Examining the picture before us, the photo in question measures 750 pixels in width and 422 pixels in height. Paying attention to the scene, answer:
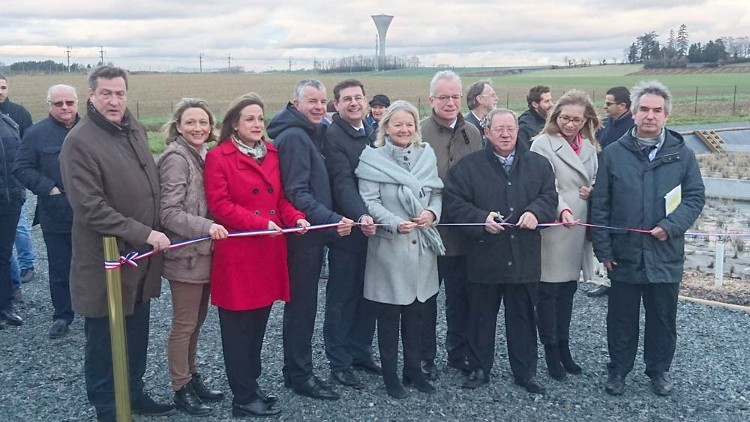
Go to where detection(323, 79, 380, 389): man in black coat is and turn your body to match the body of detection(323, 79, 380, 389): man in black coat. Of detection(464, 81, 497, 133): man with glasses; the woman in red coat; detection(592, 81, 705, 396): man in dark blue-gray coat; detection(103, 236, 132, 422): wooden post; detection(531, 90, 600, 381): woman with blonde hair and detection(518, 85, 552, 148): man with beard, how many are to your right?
2

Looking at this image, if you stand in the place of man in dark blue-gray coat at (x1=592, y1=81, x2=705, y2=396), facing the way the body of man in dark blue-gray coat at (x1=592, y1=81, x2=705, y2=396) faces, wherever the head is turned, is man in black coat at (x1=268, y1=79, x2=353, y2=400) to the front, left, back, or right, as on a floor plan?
right

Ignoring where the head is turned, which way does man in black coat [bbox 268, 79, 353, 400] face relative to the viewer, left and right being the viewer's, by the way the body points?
facing the viewer and to the right of the viewer

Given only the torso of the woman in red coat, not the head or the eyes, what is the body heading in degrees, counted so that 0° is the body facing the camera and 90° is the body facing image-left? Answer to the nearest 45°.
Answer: approximately 315°

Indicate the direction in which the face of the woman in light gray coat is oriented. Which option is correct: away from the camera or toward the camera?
toward the camera

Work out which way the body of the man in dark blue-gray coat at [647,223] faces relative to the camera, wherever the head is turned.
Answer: toward the camera

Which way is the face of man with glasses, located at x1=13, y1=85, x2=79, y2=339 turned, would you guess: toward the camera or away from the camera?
toward the camera

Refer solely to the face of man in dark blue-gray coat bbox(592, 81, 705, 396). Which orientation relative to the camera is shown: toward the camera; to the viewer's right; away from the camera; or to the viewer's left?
toward the camera

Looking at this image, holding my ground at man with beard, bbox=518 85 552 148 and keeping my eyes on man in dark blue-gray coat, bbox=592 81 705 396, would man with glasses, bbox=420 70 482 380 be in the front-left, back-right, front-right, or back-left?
front-right

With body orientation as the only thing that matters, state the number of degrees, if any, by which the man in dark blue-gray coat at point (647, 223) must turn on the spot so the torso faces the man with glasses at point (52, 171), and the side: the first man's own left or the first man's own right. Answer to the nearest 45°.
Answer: approximately 90° to the first man's own right

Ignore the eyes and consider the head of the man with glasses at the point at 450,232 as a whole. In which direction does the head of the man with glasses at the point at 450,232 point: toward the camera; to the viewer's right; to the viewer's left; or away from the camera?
toward the camera

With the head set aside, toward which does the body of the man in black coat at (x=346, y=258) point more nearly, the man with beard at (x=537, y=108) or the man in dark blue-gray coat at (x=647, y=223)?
the man in dark blue-gray coat

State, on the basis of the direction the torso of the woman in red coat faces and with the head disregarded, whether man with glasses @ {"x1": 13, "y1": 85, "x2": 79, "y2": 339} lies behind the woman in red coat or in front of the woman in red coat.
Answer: behind

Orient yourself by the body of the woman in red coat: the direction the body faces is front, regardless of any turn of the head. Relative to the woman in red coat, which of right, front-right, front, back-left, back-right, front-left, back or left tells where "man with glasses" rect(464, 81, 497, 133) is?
left

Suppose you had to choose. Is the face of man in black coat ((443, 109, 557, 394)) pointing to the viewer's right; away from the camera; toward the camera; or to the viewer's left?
toward the camera

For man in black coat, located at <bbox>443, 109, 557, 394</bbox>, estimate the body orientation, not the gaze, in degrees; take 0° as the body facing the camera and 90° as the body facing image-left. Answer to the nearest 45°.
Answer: approximately 0°

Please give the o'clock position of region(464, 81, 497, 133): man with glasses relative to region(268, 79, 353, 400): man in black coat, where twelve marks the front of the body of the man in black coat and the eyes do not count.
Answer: The man with glasses is roughly at 9 o'clock from the man in black coat.

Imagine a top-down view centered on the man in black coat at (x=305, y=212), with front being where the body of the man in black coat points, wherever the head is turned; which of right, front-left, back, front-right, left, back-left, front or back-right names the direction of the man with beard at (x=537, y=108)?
left

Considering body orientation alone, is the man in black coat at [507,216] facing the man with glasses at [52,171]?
no

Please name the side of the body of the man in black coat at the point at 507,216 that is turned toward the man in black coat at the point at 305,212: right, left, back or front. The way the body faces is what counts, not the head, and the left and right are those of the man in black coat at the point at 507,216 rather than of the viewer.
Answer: right

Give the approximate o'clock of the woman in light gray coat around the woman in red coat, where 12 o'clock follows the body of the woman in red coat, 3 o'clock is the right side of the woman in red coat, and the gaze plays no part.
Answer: The woman in light gray coat is roughly at 10 o'clock from the woman in red coat.

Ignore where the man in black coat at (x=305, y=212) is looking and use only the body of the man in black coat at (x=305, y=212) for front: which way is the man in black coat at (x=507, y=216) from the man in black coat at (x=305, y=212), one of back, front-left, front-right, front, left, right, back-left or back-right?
front-left

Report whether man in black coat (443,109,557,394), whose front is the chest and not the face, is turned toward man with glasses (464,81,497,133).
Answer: no
